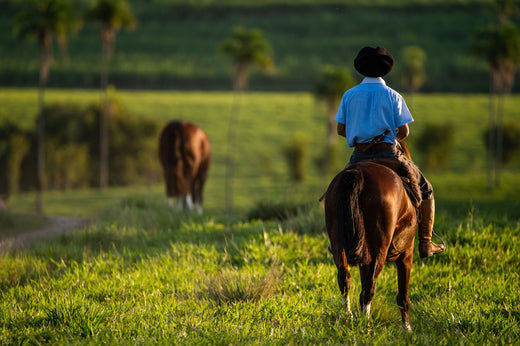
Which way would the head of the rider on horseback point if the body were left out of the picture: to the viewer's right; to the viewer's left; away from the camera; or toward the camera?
away from the camera

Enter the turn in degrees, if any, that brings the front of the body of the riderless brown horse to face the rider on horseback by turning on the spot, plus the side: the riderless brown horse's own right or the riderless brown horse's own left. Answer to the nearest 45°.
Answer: approximately 180°

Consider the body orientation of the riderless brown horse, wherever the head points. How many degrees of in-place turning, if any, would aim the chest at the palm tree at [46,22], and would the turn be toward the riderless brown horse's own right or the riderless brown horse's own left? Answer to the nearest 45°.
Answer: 0° — it already faces it

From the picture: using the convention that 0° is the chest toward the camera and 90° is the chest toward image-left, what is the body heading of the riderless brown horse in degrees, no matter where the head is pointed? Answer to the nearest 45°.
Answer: approximately 180°

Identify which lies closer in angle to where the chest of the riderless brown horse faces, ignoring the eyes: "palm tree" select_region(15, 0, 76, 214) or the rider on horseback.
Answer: the palm tree

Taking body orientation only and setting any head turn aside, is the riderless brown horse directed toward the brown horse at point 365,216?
no
